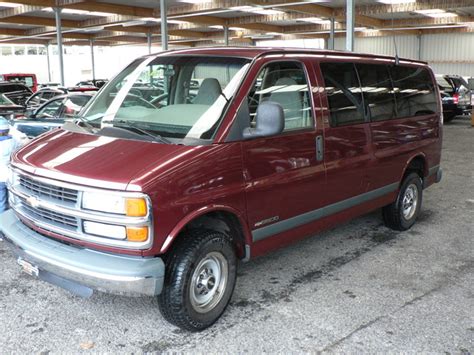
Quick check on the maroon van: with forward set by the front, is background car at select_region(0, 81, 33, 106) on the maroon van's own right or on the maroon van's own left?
on the maroon van's own right

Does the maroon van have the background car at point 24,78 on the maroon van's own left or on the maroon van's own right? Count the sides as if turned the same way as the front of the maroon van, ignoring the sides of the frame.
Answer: on the maroon van's own right

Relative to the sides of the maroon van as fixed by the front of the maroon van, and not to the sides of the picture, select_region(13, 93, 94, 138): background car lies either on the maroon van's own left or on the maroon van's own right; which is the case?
on the maroon van's own right

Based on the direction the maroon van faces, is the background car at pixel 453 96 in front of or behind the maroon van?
behind

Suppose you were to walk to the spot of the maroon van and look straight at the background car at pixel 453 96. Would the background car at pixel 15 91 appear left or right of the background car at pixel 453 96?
left

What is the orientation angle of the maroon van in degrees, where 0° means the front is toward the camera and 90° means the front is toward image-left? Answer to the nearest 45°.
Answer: approximately 45°
